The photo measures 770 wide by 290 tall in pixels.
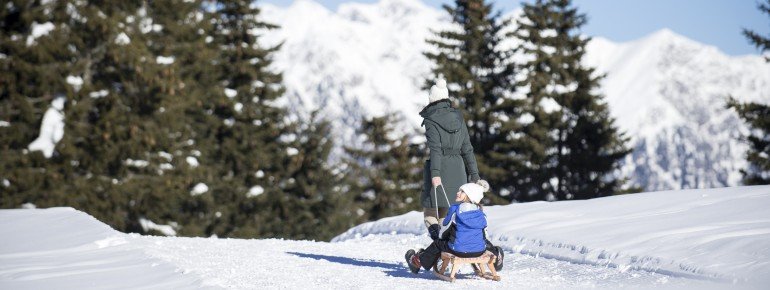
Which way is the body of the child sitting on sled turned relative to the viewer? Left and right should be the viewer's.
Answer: facing away from the viewer and to the left of the viewer

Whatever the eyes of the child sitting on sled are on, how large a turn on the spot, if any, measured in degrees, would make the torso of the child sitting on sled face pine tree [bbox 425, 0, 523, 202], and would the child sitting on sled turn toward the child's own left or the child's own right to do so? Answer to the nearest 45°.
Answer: approximately 45° to the child's own right

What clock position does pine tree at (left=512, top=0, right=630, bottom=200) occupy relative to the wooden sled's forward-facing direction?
The pine tree is roughly at 2 o'clock from the wooden sled.

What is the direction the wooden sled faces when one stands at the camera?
facing away from the viewer and to the left of the viewer

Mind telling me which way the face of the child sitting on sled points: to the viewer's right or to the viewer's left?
to the viewer's left
